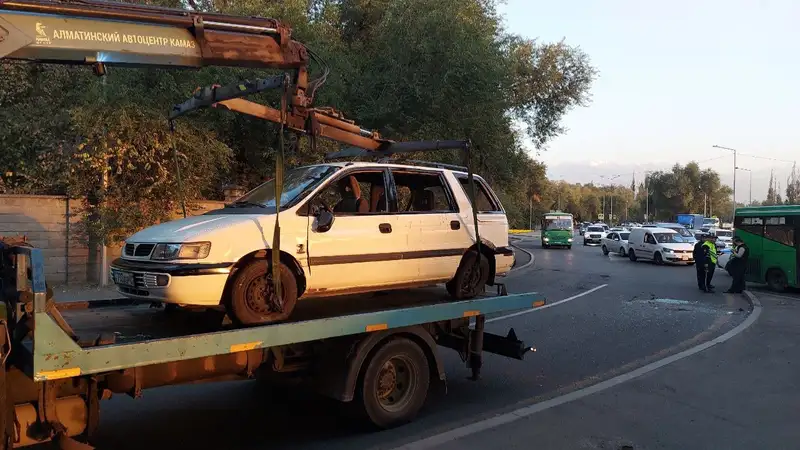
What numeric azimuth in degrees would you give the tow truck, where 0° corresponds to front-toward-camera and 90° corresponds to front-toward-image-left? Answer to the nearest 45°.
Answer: approximately 45°

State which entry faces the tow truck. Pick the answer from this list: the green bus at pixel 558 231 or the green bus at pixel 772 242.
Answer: the green bus at pixel 558 231

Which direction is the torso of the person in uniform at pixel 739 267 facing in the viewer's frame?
to the viewer's left

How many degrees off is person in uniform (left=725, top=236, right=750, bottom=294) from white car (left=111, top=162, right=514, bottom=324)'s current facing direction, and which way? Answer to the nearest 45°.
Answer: approximately 180°

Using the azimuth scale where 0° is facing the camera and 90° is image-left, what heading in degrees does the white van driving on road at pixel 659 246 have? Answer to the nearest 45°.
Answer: approximately 315°

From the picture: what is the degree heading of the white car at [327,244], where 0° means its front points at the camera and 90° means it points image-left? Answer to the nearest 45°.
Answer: approximately 45°

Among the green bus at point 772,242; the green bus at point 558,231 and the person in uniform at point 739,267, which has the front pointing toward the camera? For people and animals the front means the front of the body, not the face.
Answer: the green bus at point 558,231

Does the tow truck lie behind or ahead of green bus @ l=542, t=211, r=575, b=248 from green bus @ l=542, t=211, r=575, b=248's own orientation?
ahead

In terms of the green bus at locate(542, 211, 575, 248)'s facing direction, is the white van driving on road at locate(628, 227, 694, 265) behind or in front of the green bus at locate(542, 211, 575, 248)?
in front

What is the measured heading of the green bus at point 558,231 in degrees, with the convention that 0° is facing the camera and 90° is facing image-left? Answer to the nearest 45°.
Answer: approximately 0°

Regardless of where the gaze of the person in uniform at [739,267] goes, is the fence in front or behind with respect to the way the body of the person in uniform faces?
in front
